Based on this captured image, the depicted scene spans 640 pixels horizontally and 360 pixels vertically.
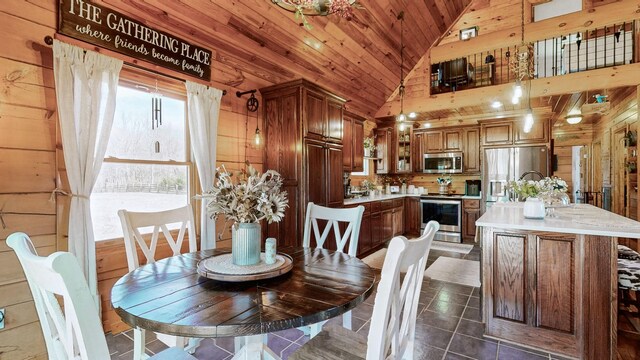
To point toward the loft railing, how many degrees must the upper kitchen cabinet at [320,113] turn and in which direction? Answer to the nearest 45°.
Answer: approximately 45° to its left

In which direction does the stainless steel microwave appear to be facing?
toward the camera

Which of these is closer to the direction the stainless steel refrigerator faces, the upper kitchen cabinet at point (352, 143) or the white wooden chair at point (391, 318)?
the white wooden chair

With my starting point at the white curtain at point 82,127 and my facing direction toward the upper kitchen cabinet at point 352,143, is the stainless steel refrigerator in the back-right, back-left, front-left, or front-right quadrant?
front-right

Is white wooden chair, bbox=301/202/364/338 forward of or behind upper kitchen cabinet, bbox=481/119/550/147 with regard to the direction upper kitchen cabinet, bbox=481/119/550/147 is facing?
forward

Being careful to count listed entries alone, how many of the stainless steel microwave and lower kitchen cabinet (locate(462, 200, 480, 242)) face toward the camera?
2

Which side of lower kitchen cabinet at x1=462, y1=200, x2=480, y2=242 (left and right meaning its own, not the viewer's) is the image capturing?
front

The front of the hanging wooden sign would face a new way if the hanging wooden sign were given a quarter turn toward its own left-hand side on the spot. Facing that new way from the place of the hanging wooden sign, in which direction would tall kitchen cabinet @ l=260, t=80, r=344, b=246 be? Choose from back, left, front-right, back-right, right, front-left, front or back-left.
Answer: front-right

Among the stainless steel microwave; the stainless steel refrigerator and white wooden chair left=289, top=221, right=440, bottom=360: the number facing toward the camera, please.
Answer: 2

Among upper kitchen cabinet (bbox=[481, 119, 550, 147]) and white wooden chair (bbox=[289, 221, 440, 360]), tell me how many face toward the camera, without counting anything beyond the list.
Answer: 1

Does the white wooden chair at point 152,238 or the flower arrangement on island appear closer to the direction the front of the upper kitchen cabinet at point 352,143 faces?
the flower arrangement on island

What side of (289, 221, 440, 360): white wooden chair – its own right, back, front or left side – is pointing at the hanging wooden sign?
front

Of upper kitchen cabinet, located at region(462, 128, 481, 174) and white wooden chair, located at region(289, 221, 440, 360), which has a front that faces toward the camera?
the upper kitchen cabinet

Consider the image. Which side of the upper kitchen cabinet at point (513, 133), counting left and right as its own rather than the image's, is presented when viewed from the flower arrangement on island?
front

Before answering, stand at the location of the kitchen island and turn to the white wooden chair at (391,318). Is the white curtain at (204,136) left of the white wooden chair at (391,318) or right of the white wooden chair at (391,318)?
right

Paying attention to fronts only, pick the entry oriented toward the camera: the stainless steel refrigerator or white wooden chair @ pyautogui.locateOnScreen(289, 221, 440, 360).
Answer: the stainless steel refrigerator

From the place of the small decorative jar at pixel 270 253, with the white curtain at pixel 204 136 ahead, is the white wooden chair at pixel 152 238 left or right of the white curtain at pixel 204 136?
left

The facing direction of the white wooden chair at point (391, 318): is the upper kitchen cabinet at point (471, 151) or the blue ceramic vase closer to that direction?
the blue ceramic vase

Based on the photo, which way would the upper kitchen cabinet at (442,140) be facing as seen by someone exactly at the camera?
facing the viewer

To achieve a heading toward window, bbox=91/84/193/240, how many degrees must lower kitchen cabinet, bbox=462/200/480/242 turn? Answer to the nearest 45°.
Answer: approximately 45° to its right

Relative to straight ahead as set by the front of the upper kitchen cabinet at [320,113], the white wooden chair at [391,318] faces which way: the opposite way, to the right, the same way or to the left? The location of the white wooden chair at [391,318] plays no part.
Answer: the opposite way
